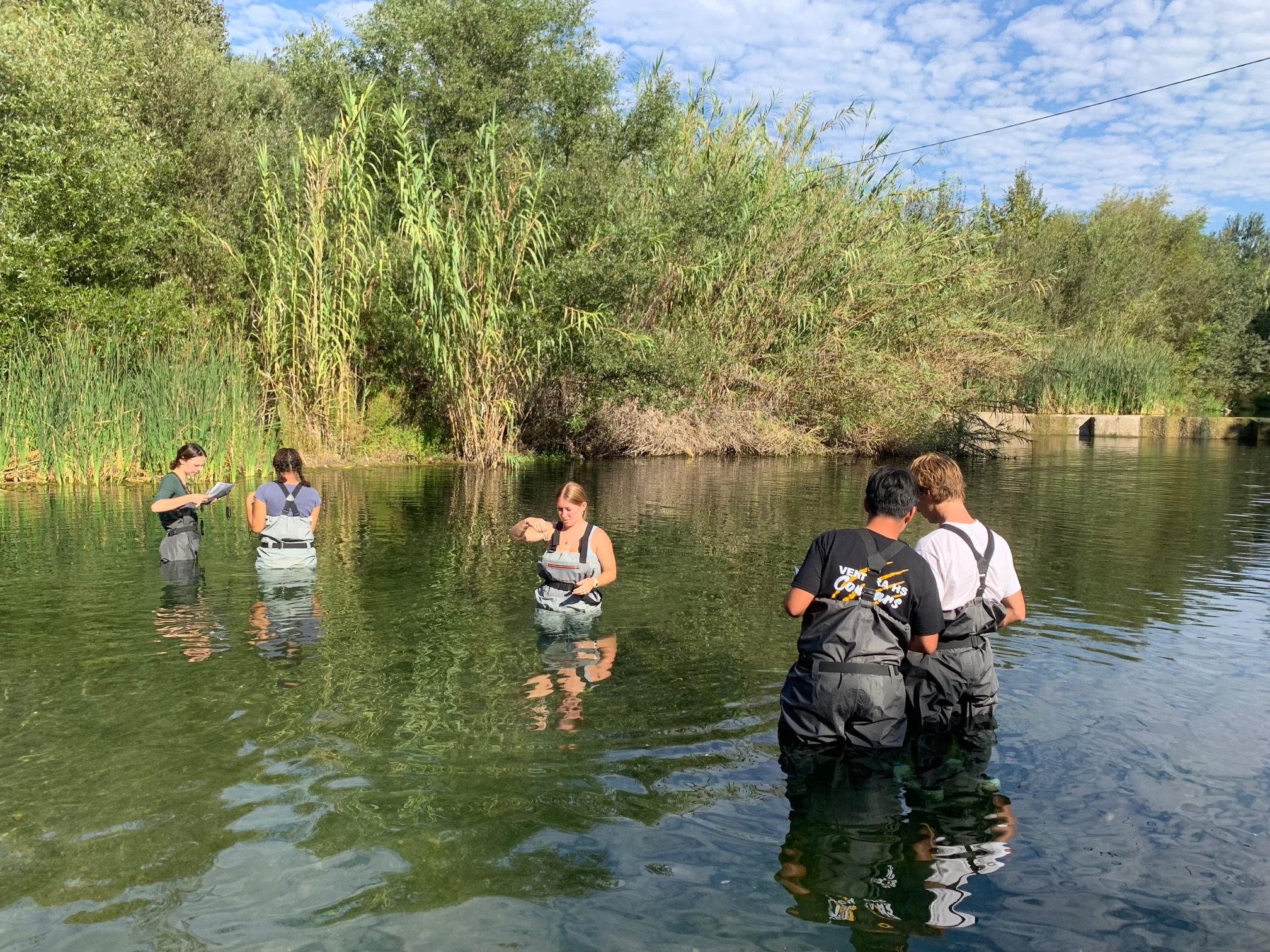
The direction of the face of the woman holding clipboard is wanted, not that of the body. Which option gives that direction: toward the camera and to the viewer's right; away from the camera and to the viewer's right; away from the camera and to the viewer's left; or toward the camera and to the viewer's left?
toward the camera and to the viewer's right

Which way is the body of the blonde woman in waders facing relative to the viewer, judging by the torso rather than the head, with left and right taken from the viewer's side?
facing the viewer and to the left of the viewer

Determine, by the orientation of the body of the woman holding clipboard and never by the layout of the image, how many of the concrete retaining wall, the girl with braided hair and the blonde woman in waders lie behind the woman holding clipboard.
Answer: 0

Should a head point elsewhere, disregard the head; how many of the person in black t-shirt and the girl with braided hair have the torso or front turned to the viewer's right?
0

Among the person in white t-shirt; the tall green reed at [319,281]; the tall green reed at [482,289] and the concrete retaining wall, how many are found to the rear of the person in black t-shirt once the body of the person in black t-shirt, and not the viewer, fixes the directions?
0

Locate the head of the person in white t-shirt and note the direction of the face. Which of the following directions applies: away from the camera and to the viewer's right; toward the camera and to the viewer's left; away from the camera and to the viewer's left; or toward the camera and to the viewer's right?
away from the camera and to the viewer's left

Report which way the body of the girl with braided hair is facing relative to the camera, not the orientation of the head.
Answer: away from the camera

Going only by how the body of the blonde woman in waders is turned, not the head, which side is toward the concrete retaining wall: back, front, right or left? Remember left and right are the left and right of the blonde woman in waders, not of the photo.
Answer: back

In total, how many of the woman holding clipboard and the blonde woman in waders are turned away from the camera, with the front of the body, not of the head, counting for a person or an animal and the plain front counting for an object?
0

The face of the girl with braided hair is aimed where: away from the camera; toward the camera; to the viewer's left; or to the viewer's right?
away from the camera

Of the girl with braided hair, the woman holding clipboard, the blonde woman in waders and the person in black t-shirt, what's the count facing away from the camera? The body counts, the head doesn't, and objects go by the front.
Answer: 2

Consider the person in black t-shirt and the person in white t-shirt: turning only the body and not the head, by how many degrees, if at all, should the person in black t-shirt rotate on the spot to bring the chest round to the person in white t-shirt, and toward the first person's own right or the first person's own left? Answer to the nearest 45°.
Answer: approximately 45° to the first person's own right

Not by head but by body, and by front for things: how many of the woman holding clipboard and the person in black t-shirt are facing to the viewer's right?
1

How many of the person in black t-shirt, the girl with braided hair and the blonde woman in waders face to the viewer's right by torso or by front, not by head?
0

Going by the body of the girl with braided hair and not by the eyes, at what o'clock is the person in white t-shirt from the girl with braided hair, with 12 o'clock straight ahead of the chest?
The person in white t-shirt is roughly at 5 o'clock from the girl with braided hair.

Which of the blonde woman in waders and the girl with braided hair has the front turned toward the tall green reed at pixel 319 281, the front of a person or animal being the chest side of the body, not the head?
the girl with braided hair

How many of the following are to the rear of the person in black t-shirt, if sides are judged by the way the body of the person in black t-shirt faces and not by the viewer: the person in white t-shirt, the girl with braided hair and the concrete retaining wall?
0

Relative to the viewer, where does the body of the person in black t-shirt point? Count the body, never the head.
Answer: away from the camera

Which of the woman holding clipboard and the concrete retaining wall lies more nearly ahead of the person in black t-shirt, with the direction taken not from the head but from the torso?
the concrete retaining wall

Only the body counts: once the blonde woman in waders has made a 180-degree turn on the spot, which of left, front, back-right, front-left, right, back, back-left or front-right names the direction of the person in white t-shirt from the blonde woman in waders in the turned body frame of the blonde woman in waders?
right
